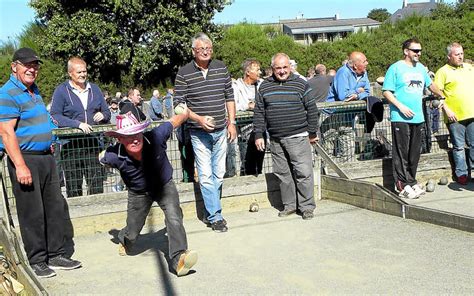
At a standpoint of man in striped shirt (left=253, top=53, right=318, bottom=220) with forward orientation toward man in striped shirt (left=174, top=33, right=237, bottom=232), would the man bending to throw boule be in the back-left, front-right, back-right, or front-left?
front-left

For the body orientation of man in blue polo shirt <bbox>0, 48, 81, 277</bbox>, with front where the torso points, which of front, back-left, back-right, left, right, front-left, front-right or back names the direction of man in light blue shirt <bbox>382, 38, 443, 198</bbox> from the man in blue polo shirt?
front-left

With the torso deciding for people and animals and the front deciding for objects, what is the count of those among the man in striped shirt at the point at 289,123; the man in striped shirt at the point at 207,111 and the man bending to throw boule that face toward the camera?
3

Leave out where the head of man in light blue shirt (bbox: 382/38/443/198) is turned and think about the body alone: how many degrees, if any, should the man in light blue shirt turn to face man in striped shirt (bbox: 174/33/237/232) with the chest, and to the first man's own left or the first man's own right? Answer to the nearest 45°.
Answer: approximately 90° to the first man's own right

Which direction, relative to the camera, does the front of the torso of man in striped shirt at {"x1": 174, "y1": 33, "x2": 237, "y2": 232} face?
toward the camera

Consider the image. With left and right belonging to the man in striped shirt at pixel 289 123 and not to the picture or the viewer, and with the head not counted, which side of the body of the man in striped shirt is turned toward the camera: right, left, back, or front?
front

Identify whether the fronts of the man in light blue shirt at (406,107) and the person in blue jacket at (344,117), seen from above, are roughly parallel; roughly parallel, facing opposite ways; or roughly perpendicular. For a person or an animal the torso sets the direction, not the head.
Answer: roughly parallel

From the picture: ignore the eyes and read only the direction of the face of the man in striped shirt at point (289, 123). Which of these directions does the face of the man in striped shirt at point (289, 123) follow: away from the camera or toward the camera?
toward the camera

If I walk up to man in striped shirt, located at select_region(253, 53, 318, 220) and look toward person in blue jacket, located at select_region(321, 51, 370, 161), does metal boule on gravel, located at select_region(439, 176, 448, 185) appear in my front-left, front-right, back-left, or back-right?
front-right

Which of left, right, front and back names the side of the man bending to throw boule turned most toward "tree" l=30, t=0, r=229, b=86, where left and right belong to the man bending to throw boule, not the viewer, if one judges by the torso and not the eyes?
back

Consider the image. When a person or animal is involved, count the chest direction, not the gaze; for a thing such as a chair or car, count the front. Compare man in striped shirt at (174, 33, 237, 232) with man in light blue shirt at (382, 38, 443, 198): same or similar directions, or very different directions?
same or similar directions

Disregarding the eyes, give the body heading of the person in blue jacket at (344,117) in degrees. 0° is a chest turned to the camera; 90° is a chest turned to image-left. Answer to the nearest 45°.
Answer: approximately 315°

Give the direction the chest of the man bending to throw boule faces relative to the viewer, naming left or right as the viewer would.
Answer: facing the viewer
